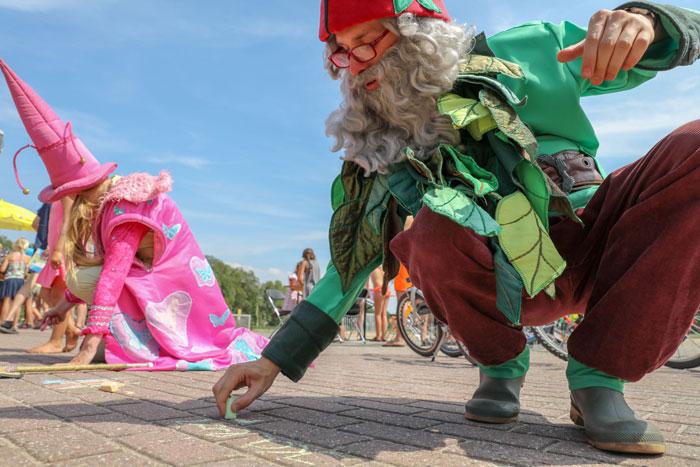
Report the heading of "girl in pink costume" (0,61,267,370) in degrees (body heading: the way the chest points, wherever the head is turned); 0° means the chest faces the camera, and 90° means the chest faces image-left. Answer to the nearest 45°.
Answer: approximately 90°

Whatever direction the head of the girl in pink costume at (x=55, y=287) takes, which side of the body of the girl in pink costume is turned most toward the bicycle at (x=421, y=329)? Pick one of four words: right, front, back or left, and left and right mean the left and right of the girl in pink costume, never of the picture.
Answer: back

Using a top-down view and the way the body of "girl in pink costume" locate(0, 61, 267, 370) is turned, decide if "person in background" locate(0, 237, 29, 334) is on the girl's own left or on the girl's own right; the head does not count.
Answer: on the girl's own right

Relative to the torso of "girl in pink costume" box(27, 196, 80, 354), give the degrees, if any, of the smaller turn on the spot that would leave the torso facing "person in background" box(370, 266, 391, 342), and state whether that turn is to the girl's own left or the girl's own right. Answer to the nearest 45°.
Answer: approximately 135° to the girl's own right

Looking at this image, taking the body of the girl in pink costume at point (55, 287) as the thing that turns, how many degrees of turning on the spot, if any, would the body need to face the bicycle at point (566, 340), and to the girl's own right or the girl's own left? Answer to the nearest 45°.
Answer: approximately 135° to the girl's own left

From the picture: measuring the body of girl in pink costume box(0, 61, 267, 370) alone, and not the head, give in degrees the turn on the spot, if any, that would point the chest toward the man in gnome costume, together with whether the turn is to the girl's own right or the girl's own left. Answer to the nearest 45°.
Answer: approximately 90° to the girl's own left

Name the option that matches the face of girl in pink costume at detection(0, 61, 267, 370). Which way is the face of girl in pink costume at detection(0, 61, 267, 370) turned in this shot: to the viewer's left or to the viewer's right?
to the viewer's left

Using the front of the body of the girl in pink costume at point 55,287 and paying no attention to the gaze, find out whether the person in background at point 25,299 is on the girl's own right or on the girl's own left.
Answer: on the girl's own right

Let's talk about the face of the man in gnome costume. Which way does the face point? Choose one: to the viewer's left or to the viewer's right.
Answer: to the viewer's left

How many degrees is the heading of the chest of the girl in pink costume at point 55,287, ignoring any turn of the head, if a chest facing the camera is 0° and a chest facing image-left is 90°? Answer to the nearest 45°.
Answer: approximately 90°

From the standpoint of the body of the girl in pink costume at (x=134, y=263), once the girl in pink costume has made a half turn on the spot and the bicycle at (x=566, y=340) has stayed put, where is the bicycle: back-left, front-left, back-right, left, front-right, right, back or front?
front
